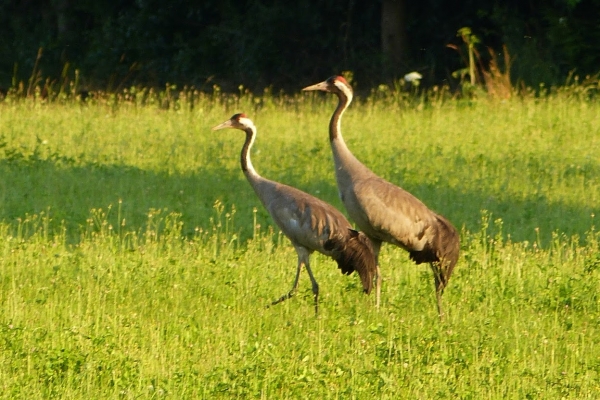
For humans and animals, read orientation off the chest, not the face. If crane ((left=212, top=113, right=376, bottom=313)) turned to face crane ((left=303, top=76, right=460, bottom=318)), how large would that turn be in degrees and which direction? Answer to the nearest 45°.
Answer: approximately 180°

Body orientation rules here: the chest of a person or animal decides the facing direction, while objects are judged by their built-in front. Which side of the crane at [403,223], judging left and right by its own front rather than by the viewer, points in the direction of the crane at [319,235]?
front

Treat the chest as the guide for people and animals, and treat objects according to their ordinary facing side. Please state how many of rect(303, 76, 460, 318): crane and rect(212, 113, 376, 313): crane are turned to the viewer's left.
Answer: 2

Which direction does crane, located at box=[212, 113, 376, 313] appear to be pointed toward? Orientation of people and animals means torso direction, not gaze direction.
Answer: to the viewer's left

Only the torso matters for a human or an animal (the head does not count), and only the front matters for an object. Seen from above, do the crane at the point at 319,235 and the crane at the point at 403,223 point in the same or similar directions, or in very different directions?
same or similar directions

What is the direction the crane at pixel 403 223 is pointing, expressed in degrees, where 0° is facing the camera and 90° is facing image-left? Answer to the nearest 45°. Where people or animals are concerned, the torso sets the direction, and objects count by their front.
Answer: approximately 90°
